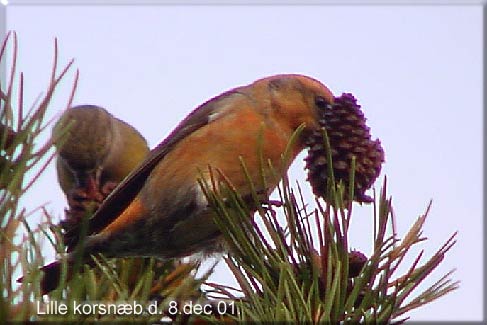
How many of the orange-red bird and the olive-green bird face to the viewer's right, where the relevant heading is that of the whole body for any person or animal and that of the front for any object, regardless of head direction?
1

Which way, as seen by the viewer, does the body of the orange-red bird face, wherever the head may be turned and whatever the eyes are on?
to the viewer's right

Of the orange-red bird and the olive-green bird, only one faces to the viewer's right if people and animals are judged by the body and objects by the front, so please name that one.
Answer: the orange-red bird
